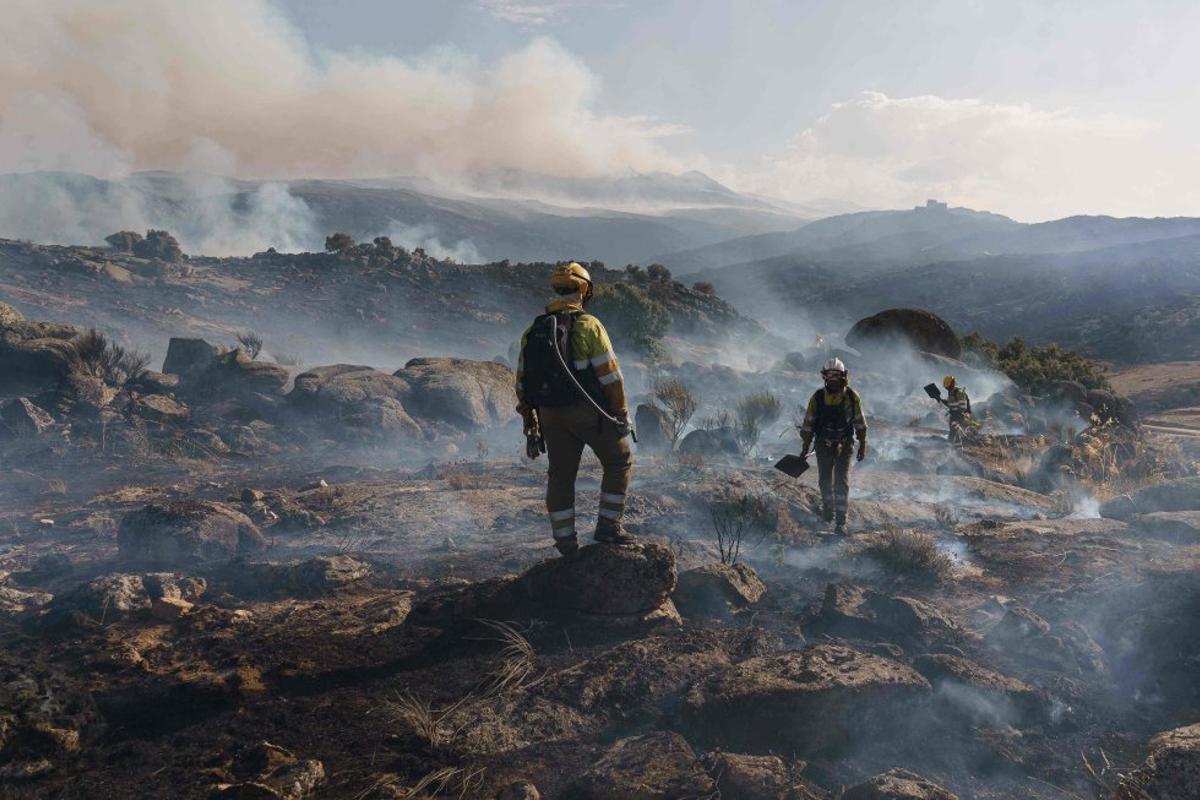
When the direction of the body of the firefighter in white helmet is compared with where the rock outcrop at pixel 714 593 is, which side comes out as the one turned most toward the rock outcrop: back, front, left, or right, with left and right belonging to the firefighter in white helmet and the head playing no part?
front

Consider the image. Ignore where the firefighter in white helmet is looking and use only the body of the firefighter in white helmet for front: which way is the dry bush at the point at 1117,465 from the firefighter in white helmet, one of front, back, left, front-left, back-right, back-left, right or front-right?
back-left

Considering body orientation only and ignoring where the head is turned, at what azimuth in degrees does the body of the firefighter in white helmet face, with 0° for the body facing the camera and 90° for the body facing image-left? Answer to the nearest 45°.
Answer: approximately 0°

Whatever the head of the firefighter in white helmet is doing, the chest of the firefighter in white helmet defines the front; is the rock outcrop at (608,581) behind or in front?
in front

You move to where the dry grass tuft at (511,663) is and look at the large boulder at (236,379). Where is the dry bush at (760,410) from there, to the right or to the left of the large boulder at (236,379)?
right

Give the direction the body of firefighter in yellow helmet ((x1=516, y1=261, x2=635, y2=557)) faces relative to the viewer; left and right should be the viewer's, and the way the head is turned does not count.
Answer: facing away from the viewer and to the right of the viewer

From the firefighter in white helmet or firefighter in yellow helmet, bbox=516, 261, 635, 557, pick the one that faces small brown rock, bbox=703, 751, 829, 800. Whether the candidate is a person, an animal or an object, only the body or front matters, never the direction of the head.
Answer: the firefighter in white helmet

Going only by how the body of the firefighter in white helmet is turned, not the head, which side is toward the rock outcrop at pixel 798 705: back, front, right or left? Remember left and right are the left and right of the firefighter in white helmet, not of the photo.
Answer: front
